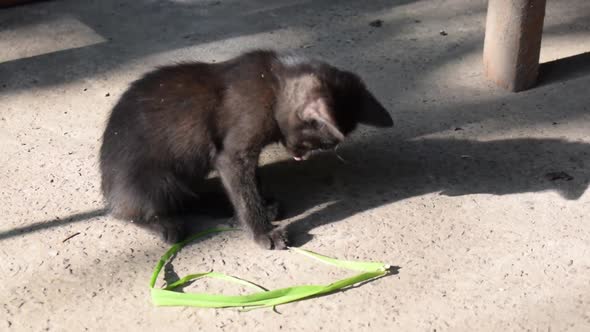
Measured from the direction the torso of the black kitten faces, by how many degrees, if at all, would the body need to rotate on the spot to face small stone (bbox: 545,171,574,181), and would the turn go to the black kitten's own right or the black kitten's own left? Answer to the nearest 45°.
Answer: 0° — it already faces it

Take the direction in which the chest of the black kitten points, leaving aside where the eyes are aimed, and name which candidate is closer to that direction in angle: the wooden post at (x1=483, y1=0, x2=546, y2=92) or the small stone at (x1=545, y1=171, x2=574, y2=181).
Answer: the small stone

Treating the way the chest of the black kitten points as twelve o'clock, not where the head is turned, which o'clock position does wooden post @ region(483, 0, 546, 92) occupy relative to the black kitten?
The wooden post is roughly at 11 o'clock from the black kitten.

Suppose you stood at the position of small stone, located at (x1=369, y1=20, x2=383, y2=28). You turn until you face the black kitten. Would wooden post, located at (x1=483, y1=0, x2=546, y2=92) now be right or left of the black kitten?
left

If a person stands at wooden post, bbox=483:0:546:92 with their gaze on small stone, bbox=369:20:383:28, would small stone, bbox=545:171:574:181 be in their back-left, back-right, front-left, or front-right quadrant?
back-left

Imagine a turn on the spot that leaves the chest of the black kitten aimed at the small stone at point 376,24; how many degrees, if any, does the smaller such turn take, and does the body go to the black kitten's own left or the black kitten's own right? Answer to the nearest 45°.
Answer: approximately 45° to the black kitten's own left

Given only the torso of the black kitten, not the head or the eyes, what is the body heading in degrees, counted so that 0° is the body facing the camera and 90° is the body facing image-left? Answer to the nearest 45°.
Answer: approximately 270°
